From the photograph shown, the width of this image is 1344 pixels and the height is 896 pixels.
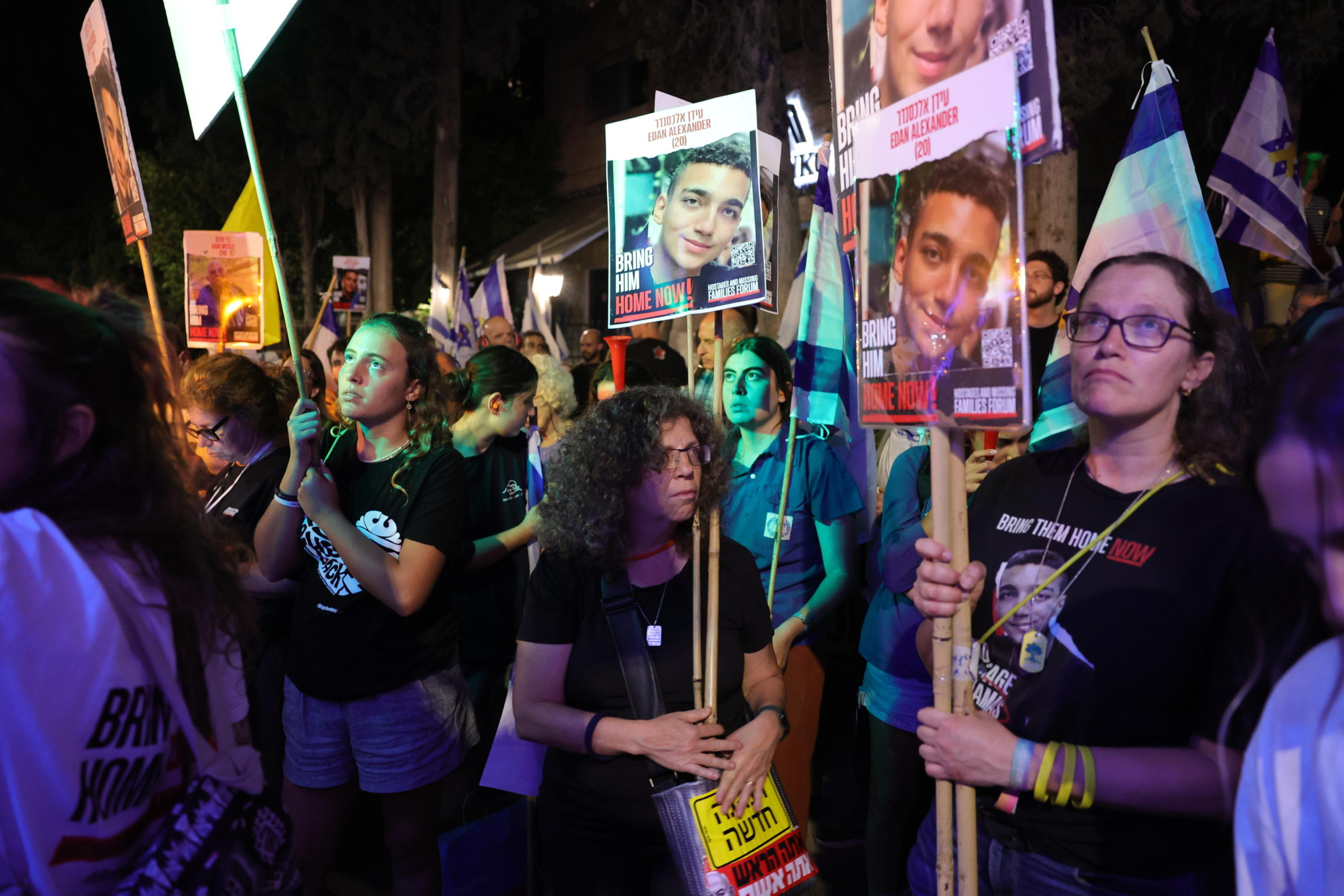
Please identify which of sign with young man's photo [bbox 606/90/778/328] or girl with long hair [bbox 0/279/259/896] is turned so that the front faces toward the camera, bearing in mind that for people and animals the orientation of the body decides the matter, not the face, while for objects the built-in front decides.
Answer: the sign with young man's photo

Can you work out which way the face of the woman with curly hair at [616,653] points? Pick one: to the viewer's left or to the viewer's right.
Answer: to the viewer's right

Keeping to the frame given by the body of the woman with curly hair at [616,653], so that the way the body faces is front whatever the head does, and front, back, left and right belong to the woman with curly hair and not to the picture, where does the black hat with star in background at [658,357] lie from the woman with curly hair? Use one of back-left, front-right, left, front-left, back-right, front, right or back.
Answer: back-left

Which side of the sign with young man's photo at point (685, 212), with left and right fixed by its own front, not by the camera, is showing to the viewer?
front

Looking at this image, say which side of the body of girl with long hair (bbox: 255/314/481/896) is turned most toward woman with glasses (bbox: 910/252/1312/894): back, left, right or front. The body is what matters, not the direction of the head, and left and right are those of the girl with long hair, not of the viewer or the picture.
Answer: left

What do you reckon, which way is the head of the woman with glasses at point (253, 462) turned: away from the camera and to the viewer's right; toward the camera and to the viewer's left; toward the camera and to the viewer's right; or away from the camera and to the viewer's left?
toward the camera and to the viewer's left

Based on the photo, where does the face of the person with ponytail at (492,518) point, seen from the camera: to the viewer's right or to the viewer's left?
to the viewer's right

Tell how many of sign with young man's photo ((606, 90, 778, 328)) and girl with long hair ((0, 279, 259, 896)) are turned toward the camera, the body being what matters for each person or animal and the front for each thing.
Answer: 1

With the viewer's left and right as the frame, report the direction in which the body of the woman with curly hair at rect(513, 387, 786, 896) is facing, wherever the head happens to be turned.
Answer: facing the viewer and to the right of the viewer

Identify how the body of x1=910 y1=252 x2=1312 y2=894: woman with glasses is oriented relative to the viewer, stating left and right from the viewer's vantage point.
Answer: facing the viewer and to the left of the viewer
